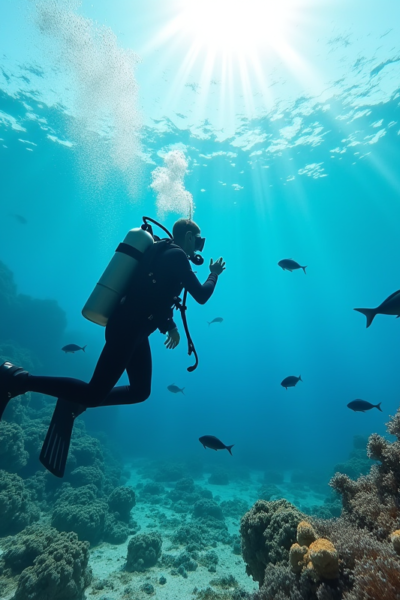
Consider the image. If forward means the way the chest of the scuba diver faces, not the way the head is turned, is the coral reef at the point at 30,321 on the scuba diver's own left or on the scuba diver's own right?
on the scuba diver's own left

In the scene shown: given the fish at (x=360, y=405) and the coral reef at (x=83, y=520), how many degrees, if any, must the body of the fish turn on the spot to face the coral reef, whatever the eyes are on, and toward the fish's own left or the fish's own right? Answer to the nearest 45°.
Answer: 0° — it already faces it

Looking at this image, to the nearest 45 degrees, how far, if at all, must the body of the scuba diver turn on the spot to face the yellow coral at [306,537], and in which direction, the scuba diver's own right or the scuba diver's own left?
0° — they already face it

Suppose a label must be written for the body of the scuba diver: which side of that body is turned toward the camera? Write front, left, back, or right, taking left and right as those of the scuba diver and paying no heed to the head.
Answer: right

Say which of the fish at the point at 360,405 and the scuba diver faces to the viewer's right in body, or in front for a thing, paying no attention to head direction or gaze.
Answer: the scuba diver

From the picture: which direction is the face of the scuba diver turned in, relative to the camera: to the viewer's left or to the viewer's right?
to the viewer's right

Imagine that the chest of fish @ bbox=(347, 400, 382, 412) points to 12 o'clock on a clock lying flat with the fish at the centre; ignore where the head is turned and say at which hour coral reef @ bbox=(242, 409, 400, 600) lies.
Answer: The coral reef is roughly at 9 o'clock from the fish.

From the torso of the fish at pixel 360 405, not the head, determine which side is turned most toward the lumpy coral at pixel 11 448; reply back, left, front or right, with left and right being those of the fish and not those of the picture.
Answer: front

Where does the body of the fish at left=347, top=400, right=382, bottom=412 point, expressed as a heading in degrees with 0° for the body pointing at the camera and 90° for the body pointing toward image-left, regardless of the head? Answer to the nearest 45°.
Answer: approximately 90°

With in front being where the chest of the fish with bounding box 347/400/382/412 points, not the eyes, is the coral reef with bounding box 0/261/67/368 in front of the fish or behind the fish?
in front

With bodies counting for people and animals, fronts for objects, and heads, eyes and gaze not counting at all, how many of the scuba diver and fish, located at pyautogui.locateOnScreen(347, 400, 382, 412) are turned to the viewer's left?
1
